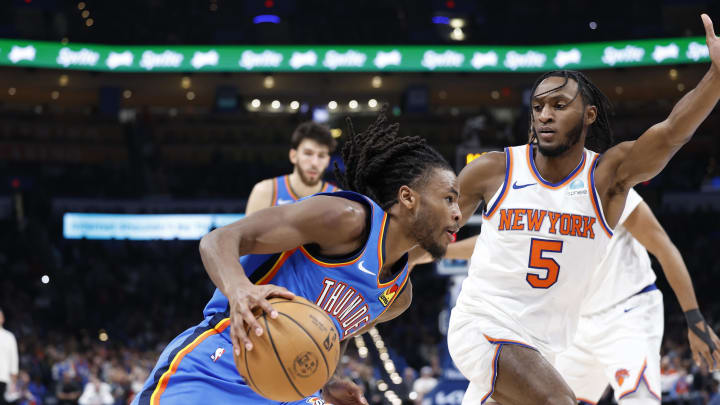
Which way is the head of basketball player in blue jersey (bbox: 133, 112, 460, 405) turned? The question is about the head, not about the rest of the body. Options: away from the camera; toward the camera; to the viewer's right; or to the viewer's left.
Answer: to the viewer's right

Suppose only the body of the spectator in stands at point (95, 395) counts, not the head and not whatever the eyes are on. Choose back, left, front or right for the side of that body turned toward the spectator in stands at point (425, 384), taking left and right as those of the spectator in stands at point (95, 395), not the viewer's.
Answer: left

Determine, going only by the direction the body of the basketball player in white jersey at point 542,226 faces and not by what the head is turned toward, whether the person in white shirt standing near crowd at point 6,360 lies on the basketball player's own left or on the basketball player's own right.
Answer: on the basketball player's own right

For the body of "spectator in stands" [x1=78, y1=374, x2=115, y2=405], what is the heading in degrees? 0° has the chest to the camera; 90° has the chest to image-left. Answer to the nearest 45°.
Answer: approximately 0°

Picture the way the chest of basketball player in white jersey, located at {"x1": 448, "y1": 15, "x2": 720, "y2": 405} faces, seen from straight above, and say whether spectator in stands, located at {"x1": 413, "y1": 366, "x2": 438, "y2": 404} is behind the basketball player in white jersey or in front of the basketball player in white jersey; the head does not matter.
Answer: behind

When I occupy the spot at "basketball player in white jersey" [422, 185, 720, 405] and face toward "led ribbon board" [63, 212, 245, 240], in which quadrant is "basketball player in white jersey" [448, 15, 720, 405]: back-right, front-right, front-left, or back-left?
back-left

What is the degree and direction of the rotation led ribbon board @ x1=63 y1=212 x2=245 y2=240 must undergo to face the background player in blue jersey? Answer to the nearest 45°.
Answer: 0° — it already faces them

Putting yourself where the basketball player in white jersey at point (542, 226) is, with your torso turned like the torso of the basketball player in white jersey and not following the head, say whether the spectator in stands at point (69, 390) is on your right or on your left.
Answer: on your right
